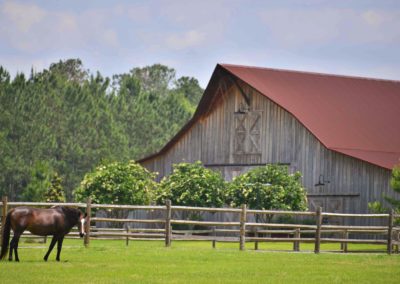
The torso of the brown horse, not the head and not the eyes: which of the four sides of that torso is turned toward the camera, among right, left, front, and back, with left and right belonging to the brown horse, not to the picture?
right

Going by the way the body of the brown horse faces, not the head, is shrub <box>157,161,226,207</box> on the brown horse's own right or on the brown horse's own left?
on the brown horse's own left

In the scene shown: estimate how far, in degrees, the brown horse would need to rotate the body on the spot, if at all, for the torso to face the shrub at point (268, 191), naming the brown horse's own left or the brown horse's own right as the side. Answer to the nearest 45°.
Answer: approximately 45° to the brown horse's own left
